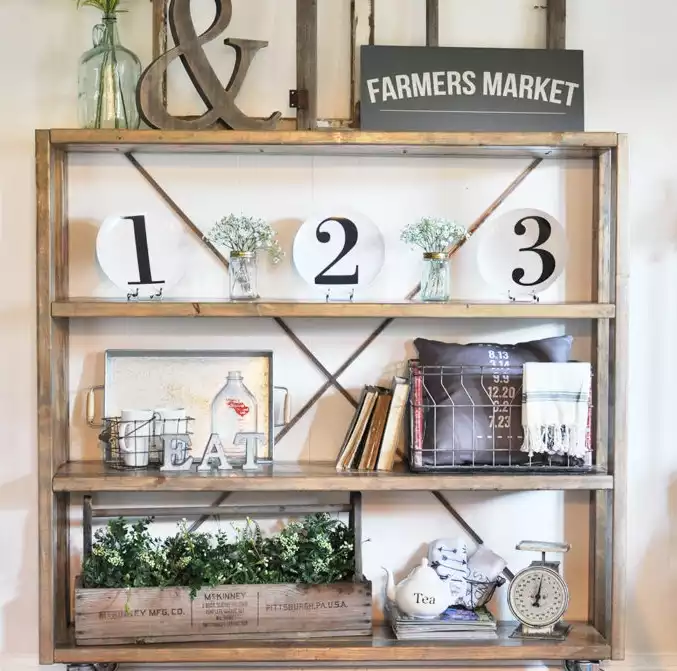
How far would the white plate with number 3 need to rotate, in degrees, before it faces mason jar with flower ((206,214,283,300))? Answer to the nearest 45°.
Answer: approximately 90° to its right

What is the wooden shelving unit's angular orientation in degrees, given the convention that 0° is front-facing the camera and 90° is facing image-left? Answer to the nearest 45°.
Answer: approximately 0°

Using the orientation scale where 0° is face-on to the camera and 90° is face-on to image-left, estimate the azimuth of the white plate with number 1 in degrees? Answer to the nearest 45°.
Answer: approximately 0°
